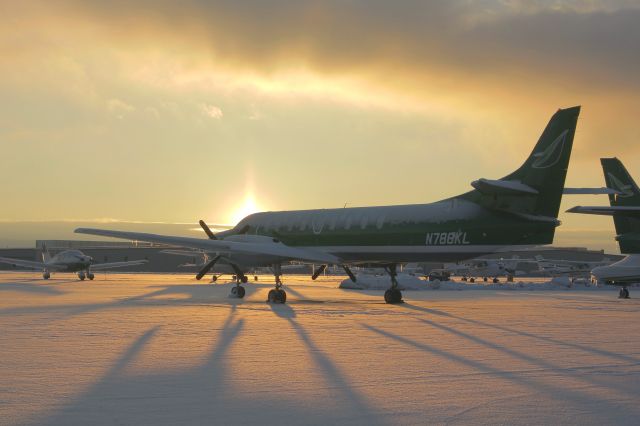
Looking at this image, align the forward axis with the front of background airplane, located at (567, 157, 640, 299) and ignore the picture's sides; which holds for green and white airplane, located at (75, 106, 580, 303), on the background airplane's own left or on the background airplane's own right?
on the background airplane's own right

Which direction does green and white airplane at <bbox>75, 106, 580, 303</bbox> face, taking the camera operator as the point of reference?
facing away from the viewer and to the left of the viewer

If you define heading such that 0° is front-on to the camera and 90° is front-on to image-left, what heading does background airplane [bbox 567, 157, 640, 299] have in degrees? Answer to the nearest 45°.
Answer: approximately 315°

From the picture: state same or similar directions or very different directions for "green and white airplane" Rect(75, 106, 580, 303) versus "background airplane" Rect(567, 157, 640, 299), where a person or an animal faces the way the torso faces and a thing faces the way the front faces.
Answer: very different directions

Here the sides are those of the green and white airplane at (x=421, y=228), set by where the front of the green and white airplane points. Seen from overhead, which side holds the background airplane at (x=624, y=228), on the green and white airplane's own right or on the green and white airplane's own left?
on the green and white airplane's own right
